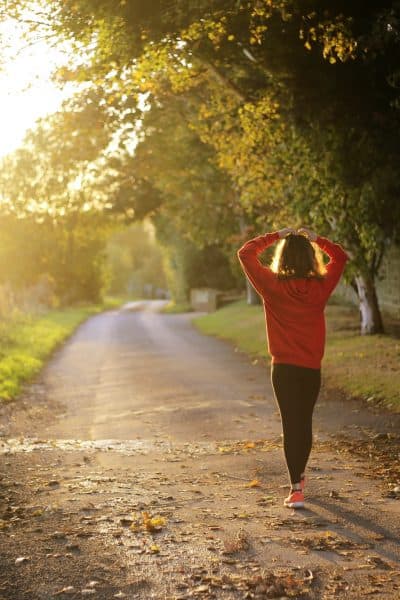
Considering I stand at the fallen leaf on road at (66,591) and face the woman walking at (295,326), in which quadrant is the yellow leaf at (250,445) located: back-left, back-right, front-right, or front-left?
front-left

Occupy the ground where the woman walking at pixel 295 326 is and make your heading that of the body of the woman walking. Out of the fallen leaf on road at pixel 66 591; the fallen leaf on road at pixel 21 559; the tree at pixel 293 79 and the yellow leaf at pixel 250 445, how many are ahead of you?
2

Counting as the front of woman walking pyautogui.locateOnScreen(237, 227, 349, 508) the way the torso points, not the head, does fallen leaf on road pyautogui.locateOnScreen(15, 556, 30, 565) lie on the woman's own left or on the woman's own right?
on the woman's own left

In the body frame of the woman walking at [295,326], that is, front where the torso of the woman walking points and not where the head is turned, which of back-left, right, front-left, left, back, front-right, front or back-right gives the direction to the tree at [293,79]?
front

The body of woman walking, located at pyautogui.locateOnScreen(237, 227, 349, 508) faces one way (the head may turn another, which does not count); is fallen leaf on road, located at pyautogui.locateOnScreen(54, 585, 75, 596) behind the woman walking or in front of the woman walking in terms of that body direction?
behind

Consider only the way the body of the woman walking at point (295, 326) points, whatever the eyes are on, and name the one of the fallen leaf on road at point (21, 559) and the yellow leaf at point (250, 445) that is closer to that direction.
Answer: the yellow leaf

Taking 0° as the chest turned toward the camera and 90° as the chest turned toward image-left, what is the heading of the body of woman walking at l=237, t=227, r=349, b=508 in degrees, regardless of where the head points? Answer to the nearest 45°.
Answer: approximately 180°

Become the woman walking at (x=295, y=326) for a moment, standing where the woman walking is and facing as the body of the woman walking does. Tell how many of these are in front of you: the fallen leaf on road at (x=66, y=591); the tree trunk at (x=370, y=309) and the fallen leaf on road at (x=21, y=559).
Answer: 1

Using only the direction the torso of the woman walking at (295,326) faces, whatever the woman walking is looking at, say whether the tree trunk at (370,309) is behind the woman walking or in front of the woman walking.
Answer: in front

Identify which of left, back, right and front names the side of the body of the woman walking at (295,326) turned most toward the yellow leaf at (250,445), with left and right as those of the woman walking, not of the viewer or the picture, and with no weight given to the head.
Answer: front

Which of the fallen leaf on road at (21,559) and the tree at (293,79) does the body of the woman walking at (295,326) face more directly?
the tree

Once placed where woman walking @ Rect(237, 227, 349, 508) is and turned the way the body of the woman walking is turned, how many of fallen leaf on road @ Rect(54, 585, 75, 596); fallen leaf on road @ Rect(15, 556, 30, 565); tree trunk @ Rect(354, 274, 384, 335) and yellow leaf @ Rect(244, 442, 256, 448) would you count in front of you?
2
